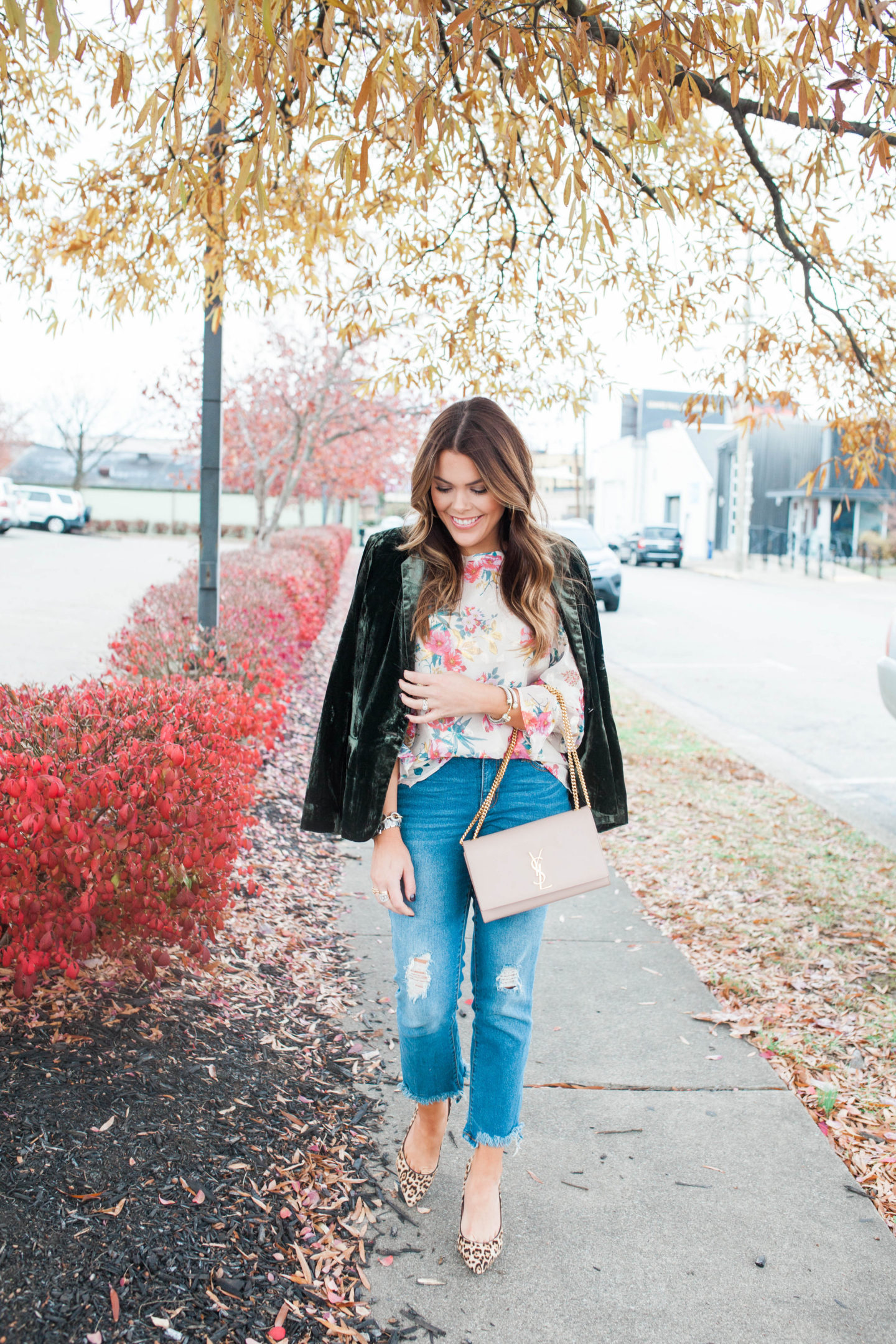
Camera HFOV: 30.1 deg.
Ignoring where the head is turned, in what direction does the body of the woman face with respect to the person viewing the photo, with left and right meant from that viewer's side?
facing the viewer

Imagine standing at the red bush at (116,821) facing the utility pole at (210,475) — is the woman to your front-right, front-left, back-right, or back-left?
back-right

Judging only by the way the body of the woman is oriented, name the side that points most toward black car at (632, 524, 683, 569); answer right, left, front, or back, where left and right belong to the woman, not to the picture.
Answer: back

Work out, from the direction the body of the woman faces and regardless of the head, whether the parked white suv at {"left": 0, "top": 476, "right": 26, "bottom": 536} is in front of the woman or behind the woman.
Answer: behind

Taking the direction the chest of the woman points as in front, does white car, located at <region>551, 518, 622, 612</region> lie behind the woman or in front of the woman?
behind
